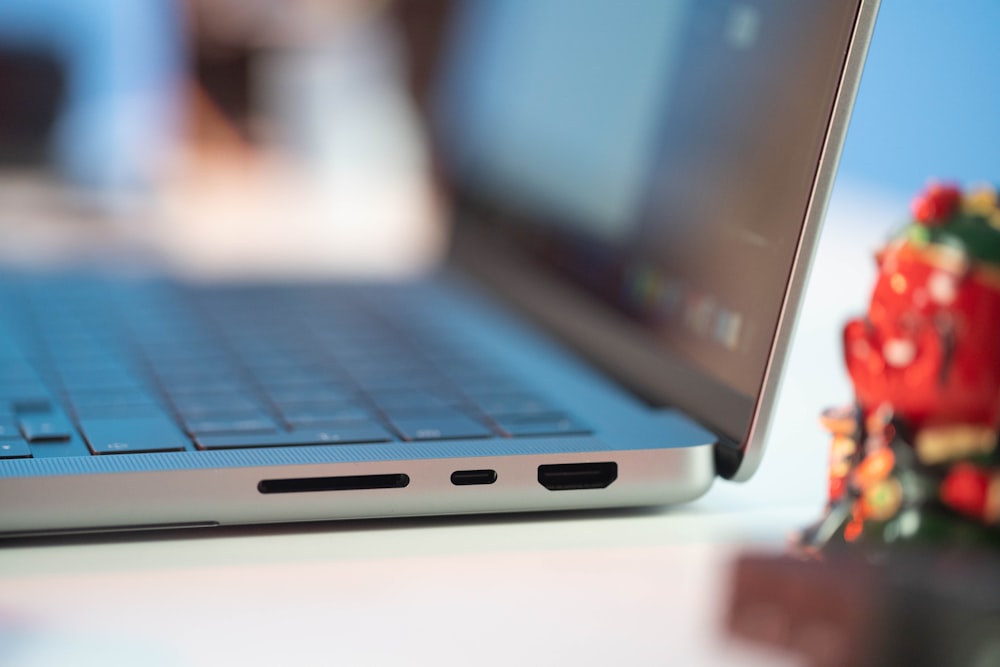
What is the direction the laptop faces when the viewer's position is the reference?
facing the viewer and to the left of the viewer
